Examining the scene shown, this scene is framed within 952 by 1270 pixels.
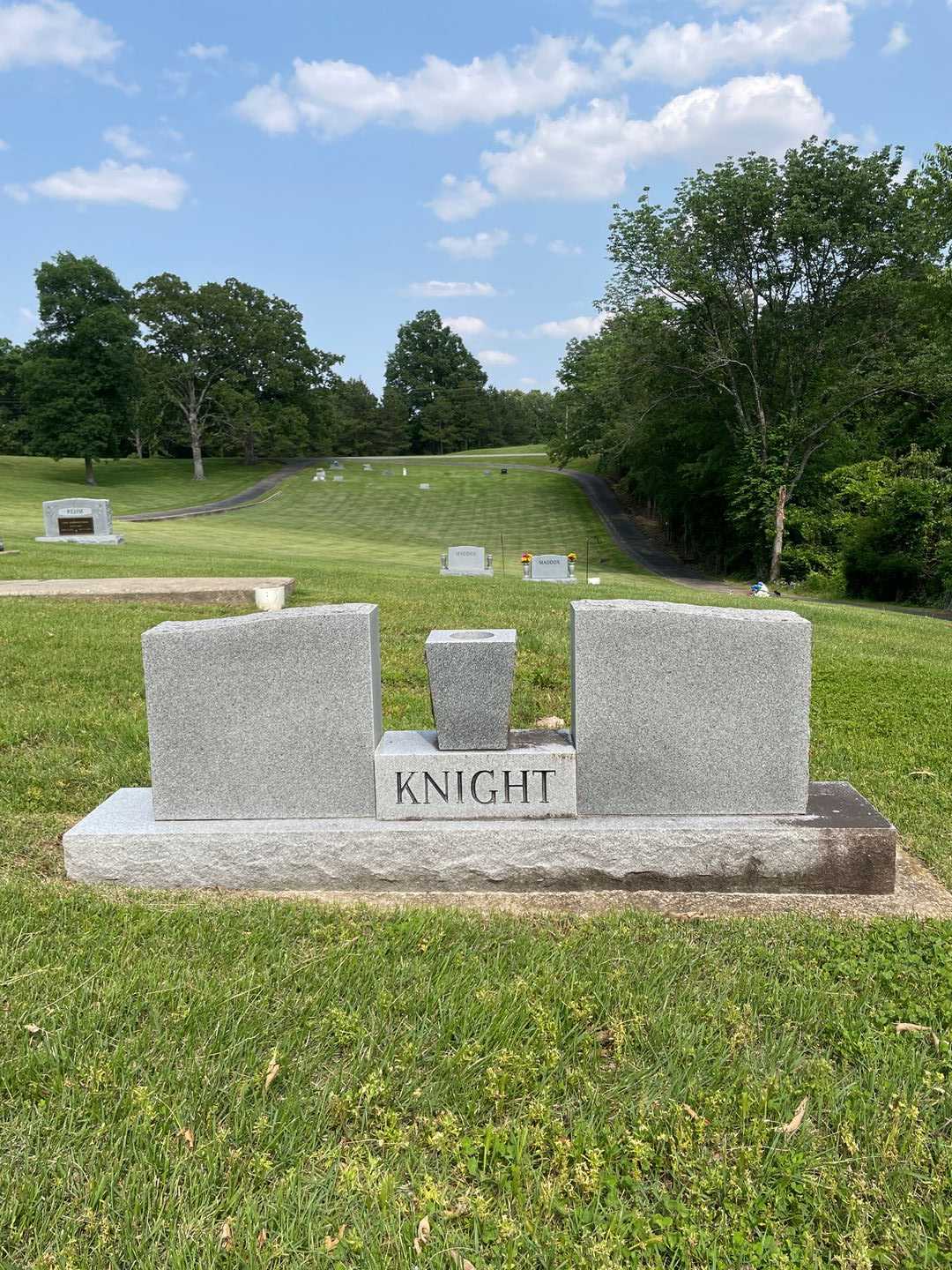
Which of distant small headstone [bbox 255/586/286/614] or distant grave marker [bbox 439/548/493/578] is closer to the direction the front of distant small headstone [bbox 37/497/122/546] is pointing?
the distant small headstone

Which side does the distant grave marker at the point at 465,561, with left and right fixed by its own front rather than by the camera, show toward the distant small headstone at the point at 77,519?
right

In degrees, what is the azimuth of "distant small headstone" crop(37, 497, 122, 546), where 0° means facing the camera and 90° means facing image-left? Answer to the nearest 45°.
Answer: approximately 0°

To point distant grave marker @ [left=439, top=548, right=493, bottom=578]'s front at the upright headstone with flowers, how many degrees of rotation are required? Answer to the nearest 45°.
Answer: approximately 90° to its left

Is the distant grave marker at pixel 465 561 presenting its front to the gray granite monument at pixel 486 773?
yes

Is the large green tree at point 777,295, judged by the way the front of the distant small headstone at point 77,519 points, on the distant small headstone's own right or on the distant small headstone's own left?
on the distant small headstone's own left

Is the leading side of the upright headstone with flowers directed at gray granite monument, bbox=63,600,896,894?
yes

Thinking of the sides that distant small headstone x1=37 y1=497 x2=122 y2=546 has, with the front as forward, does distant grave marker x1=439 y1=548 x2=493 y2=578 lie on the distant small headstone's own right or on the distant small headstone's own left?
on the distant small headstone's own left
